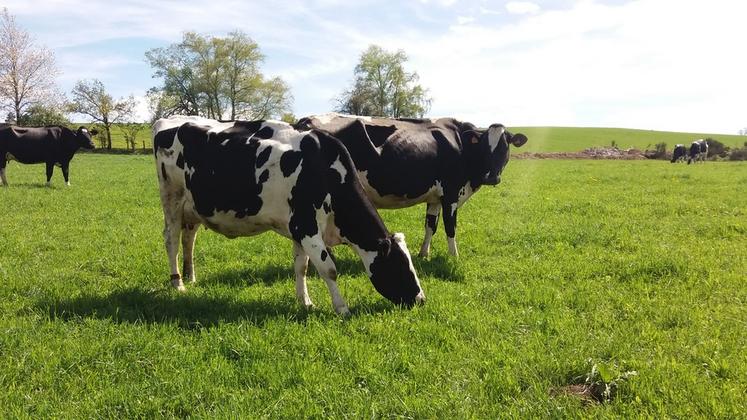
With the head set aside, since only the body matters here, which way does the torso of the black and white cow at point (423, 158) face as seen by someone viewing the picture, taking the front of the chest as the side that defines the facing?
to the viewer's right

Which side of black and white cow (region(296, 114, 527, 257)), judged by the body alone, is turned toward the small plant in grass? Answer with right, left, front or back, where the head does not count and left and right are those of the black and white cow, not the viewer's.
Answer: right

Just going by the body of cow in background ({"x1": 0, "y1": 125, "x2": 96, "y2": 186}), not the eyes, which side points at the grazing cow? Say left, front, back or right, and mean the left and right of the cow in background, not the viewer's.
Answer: right

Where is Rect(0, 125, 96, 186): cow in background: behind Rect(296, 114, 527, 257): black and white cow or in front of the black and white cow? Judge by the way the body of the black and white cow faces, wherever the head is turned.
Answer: behind

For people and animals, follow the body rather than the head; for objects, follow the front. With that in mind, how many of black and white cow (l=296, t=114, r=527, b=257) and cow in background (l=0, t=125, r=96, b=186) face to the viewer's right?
2

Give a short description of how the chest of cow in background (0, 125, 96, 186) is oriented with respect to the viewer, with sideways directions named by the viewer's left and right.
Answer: facing to the right of the viewer

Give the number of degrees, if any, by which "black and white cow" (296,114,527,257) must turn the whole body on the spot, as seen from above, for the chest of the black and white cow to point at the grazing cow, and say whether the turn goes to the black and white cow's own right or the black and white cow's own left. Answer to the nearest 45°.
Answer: approximately 135° to the black and white cow's own right
